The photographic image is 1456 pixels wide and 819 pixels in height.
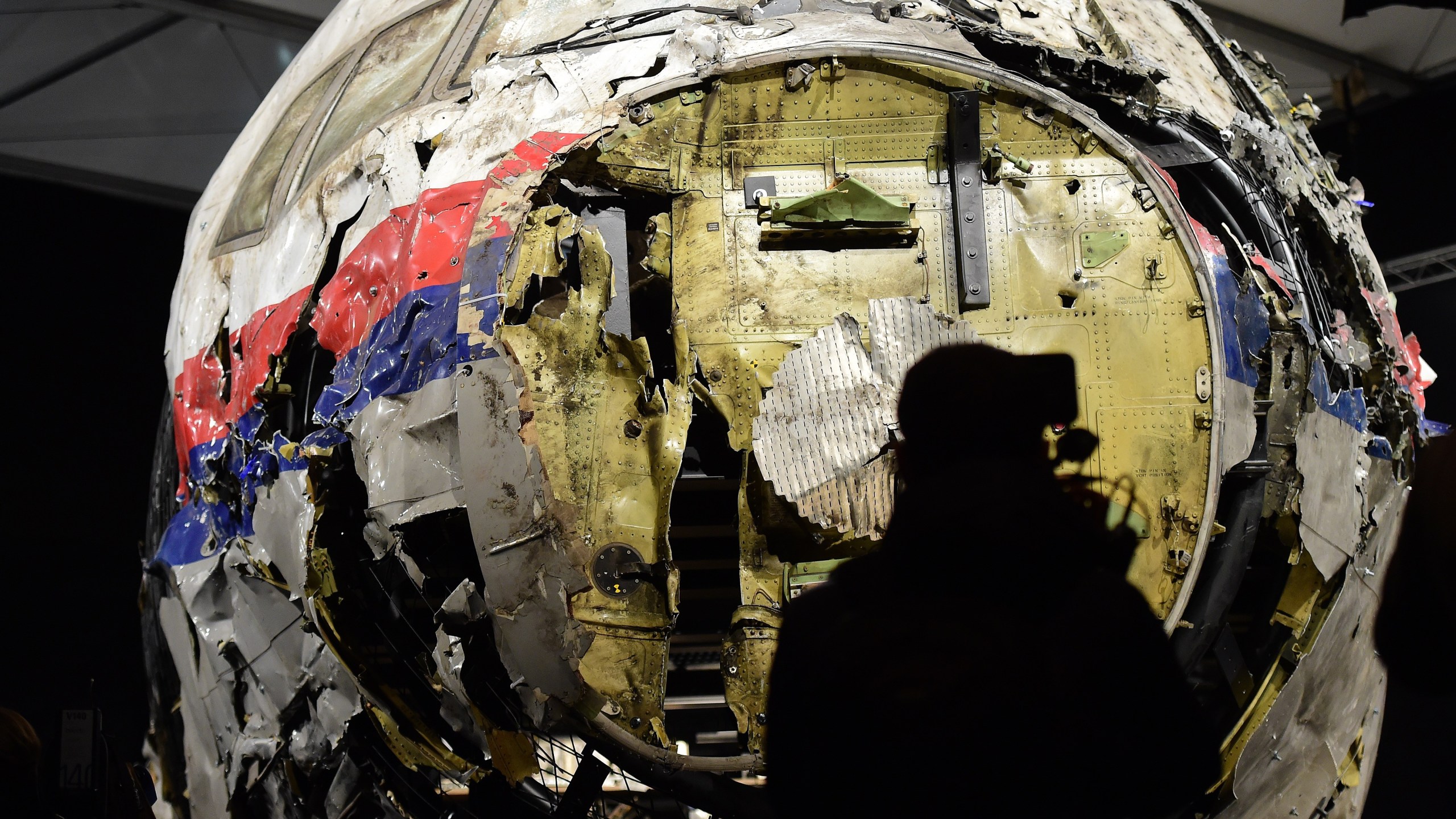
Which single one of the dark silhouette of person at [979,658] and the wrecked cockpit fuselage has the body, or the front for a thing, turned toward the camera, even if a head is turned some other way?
the wrecked cockpit fuselage

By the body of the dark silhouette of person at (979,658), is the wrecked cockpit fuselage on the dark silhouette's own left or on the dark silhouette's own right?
on the dark silhouette's own left

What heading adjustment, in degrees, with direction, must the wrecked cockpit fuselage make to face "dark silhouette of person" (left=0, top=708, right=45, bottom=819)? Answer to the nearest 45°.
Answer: approximately 45° to its right

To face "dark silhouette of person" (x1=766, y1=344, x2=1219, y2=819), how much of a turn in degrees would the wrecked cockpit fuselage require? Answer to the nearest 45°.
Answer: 0° — it already faces them

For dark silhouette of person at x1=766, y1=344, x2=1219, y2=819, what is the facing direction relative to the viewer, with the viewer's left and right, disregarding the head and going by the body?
facing away from the viewer and to the right of the viewer

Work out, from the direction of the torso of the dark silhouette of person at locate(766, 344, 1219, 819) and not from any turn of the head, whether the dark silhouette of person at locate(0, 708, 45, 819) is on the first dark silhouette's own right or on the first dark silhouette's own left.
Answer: on the first dark silhouette's own left

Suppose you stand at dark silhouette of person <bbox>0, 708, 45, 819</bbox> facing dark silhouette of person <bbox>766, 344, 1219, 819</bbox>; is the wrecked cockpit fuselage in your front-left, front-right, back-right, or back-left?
front-left

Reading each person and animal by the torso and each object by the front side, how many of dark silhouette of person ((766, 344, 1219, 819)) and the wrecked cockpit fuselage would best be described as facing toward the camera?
1

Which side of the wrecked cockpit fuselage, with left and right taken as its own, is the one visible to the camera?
front
